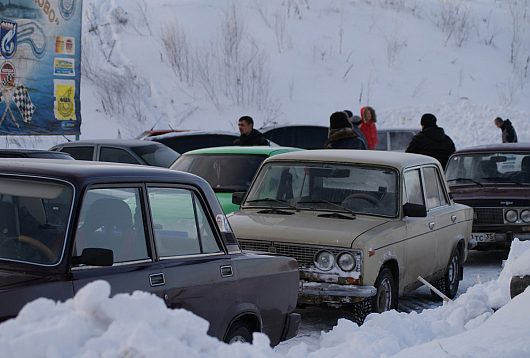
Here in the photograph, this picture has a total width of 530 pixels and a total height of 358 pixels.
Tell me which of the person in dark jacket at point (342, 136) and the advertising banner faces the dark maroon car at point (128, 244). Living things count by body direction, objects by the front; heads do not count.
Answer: the advertising banner

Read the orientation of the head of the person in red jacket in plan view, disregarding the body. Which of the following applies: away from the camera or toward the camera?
toward the camera

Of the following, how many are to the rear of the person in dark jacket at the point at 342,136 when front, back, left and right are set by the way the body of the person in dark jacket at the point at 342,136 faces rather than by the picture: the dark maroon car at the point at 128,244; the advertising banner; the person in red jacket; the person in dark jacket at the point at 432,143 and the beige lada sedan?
2

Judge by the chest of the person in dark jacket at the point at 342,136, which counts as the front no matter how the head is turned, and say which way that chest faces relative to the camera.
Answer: away from the camera

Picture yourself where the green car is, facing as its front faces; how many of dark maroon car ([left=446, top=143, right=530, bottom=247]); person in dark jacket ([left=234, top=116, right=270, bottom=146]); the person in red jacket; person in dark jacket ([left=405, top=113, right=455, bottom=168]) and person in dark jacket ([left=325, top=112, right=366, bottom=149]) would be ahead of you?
0

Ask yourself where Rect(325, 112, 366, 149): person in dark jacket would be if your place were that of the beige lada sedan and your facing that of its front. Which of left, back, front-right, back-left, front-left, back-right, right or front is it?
back-right

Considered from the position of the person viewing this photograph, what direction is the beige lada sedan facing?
facing the viewer and to the left of the viewer

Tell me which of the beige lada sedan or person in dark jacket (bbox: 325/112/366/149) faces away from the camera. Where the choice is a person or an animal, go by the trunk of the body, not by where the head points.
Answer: the person in dark jacket

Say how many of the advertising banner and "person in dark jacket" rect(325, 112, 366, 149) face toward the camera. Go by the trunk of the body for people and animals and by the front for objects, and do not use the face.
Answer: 1

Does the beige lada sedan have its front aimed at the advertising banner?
no

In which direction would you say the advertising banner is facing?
toward the camera

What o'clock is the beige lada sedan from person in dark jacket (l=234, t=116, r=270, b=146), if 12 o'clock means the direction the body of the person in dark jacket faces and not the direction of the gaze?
The beige lada sedan is roughly at 10 o'clock from the person in dark jacket.
